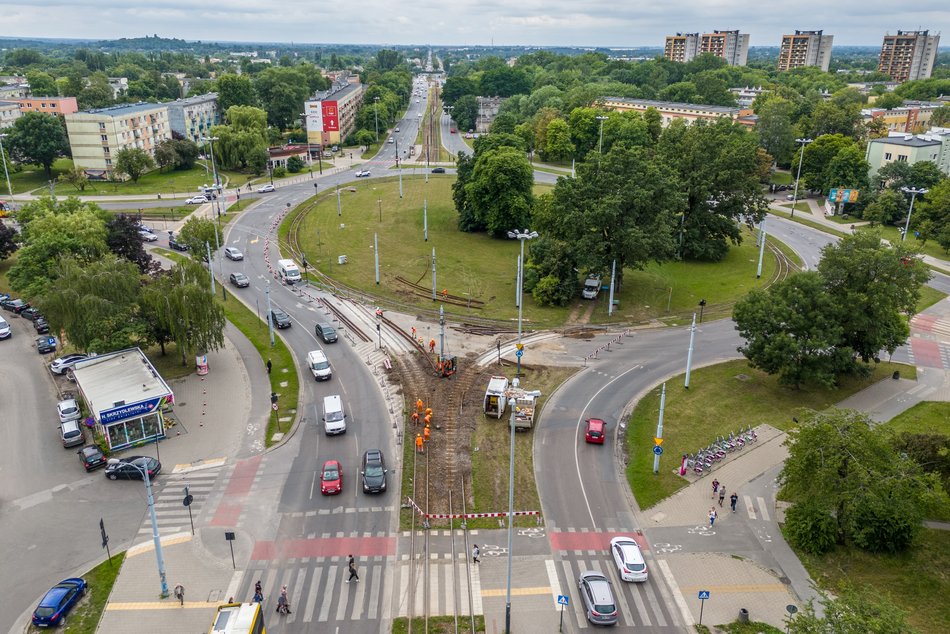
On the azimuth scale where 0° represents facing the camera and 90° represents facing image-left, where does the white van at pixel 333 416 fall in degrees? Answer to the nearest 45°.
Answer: approximately 0°

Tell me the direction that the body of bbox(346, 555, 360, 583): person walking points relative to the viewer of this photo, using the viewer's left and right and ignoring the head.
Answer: facing to the left of the viewer

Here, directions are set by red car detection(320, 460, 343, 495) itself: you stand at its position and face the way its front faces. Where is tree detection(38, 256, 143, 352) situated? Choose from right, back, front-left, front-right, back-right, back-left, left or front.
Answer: back-right

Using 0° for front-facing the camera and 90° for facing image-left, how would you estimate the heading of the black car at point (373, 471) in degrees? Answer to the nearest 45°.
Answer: approximately 0°

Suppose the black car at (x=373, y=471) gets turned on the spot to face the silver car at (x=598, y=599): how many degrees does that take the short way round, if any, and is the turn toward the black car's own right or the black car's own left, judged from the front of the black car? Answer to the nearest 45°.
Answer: approximately 45° to the black car's own left

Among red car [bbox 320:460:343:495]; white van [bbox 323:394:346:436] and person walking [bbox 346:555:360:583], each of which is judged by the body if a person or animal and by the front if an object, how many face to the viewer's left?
1

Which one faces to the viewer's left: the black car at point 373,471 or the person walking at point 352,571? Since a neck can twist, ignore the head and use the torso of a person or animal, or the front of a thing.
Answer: the person walking

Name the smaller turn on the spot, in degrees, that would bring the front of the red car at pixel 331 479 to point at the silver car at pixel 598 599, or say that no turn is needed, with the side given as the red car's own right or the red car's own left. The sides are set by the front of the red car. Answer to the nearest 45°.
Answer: approximately 45° to the red car's own left

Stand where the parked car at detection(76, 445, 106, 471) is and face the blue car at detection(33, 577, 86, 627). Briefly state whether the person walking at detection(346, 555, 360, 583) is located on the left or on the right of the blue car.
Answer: left

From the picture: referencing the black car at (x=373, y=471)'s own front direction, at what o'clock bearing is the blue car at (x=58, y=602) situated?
The blue car is roughly at 2 o'clock from the black car.

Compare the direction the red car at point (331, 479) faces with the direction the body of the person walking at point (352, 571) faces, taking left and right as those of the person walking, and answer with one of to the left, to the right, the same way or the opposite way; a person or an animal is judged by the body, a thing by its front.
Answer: to the left

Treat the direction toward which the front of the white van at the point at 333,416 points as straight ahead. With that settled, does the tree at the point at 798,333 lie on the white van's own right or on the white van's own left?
on the white van's own left

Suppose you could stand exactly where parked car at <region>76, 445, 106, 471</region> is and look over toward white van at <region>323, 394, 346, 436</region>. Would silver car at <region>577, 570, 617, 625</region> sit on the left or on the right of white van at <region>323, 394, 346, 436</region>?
right
